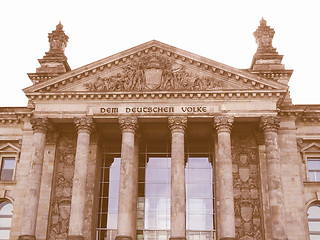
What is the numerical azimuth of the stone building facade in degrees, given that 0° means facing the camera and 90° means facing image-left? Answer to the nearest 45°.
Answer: approximately 0°
